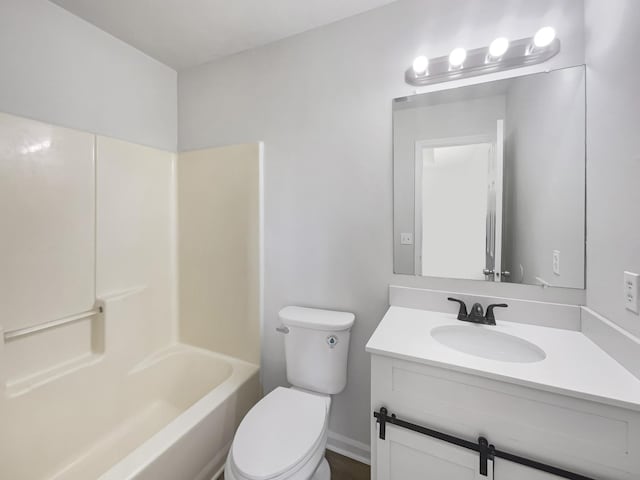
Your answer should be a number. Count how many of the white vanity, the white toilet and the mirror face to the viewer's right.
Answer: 0

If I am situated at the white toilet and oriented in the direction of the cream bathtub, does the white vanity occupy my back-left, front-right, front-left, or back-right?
back-left

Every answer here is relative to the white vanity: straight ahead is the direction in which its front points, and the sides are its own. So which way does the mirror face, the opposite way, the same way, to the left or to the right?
the same way

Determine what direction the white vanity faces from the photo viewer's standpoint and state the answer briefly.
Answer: facing the viewer and to the left of the viewer

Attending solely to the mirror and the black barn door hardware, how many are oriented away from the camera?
0

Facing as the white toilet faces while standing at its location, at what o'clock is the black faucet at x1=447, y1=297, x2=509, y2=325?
The black faucet is roughly at 8 o'clock from the white toilet.

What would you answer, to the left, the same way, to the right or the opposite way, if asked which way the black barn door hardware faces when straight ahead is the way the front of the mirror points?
the same way

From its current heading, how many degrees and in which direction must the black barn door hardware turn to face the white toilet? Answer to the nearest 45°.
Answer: approximately 45° to its right
